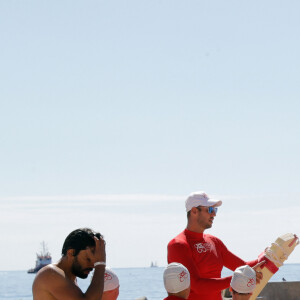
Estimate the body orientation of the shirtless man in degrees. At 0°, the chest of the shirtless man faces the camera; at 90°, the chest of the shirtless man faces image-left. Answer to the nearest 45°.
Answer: approximately 270°

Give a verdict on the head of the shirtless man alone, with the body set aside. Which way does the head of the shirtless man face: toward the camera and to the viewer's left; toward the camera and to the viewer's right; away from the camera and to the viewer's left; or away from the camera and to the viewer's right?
toward the camera and to the viewer's right

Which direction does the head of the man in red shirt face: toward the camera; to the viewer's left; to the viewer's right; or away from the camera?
to the viewer's right

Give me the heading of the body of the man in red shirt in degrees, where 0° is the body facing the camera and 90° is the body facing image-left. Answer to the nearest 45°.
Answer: approximately 315°
